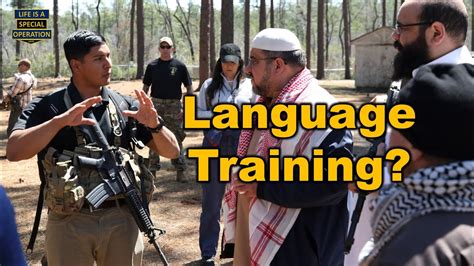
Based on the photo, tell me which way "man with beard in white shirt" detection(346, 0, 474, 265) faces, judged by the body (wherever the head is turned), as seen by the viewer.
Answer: to the viewer's left

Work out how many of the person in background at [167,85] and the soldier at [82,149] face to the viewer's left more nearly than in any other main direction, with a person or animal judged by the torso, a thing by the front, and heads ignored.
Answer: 0

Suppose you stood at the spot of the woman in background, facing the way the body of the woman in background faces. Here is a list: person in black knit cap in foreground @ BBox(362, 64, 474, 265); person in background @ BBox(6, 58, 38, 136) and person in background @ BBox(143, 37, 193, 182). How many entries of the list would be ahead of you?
1

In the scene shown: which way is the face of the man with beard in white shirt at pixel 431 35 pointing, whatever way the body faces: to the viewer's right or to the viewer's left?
to the viewer's left

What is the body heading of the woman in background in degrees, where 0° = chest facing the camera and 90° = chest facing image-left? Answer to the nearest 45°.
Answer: approximately 0°

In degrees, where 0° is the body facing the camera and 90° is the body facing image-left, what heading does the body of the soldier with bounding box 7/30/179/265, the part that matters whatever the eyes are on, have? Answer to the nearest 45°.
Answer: approximately 315°

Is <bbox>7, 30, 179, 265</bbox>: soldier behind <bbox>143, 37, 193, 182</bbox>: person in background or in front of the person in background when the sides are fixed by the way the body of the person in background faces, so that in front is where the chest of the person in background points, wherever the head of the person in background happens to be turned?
in front

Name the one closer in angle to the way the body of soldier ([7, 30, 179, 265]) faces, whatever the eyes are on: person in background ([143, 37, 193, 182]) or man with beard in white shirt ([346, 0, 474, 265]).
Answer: the man with beard in white shirt

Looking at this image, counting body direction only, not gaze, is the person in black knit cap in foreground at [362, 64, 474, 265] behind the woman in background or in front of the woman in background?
in front

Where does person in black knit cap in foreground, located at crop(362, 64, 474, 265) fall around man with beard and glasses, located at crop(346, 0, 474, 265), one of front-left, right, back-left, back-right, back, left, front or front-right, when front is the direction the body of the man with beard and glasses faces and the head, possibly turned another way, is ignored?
left

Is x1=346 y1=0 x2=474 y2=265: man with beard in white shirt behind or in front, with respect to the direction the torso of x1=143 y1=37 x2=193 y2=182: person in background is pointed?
in front

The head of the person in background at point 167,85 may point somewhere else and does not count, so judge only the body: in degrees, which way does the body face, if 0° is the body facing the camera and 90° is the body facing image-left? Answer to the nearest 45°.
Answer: approximately 0°

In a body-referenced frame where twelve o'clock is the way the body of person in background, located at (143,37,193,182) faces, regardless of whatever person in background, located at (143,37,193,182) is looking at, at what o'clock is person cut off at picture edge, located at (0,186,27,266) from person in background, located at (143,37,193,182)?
person cut off at picture edge, located at (0,186,27,266) is roughly at 12 o'clock from person in background, located at (143,37,193,182).
